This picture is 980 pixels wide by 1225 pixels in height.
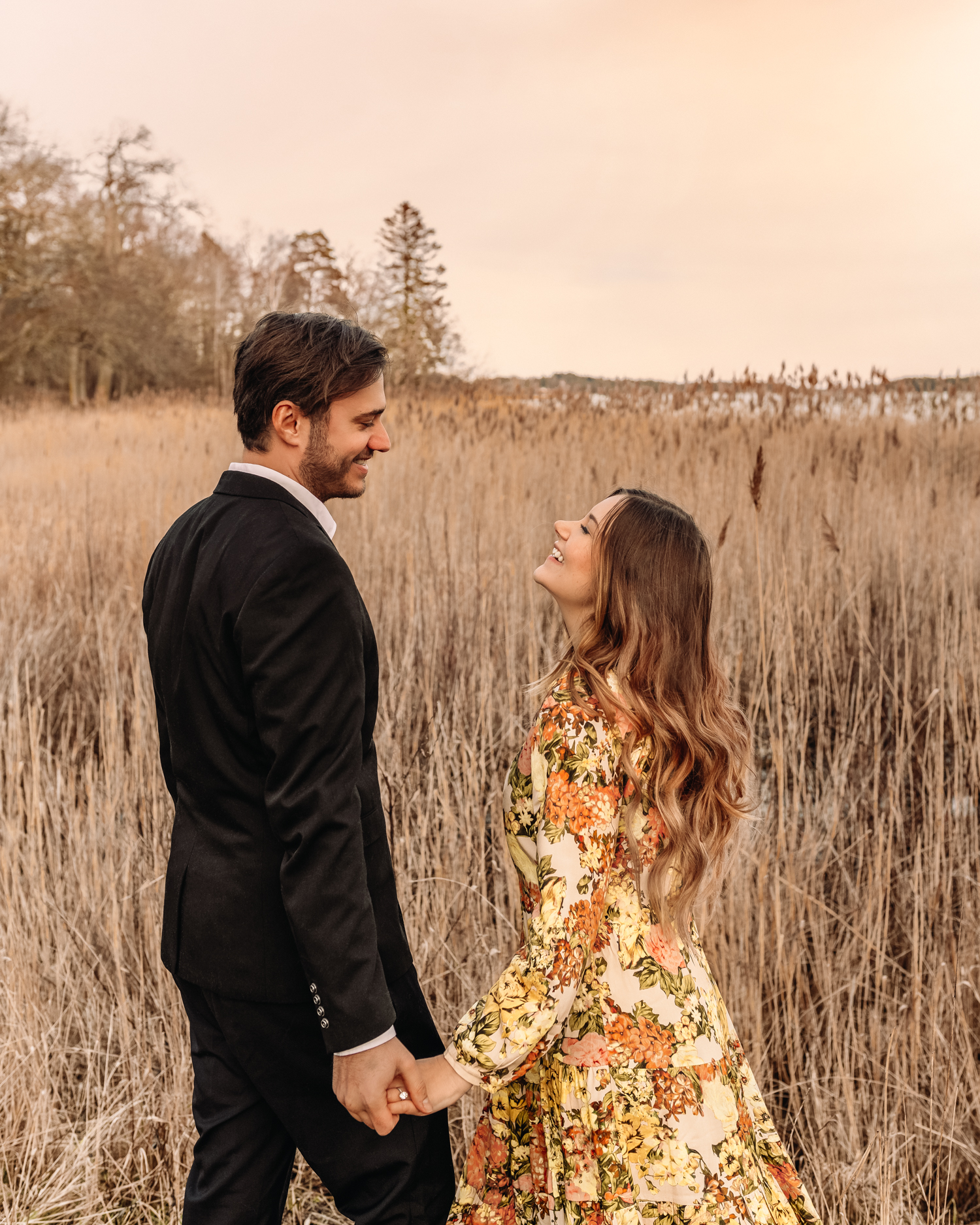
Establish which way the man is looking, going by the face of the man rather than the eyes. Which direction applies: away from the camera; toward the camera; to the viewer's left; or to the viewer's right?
to the viewer's right

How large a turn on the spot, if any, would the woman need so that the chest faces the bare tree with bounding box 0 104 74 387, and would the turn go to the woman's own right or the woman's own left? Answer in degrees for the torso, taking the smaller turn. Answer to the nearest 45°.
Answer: approximately 45° to the woman's own right

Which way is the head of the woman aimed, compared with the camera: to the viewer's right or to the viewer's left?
to the viewer's left

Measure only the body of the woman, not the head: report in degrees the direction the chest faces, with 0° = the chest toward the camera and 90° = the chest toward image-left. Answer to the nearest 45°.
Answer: approximately 90°
